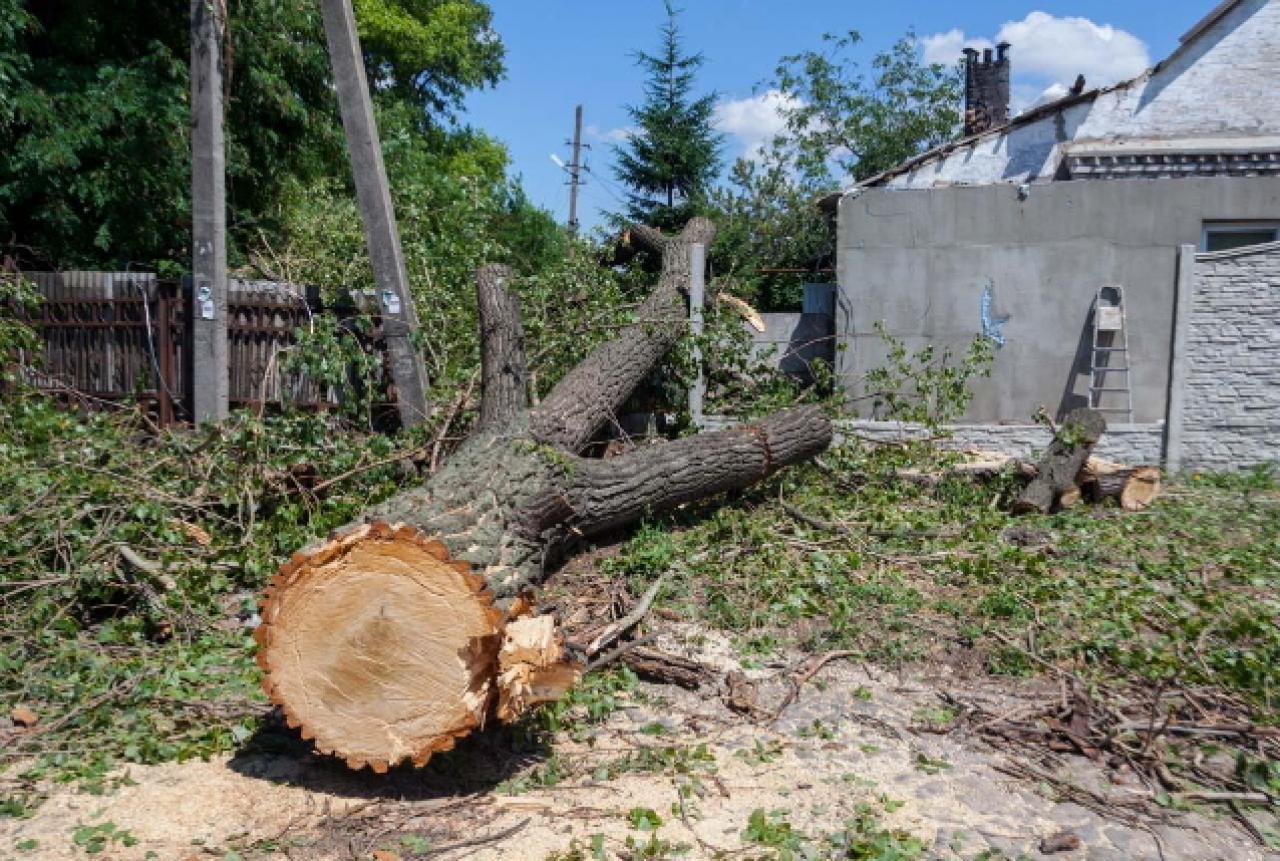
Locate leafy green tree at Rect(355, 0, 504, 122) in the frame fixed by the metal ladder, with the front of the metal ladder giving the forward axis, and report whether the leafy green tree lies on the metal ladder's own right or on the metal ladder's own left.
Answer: on the metal ladder's own right

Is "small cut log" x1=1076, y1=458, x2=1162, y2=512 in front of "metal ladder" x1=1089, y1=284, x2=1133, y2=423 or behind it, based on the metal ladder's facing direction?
in front

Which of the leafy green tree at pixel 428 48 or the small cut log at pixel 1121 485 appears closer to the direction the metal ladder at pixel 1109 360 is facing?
the small cut log

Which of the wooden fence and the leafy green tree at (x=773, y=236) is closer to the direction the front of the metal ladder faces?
the wooden fence

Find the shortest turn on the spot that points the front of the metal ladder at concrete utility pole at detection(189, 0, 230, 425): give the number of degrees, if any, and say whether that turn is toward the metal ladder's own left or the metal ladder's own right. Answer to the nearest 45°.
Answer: approximately 45° to the metal ladder's own right

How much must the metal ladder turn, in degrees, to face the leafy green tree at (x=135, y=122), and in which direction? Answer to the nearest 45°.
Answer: approximately 90° to its right

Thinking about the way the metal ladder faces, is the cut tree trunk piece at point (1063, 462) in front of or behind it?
in front

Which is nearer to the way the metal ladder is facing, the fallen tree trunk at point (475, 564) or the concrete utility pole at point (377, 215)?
the fallen tree trunk

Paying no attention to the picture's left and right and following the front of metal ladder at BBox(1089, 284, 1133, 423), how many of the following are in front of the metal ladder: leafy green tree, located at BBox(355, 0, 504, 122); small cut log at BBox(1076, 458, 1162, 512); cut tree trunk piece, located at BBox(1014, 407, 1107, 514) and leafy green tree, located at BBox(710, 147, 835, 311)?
2

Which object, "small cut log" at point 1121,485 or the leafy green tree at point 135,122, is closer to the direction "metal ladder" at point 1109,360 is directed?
the small cut log

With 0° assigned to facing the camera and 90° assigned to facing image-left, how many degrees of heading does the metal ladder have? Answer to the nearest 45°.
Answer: approximately 0°
